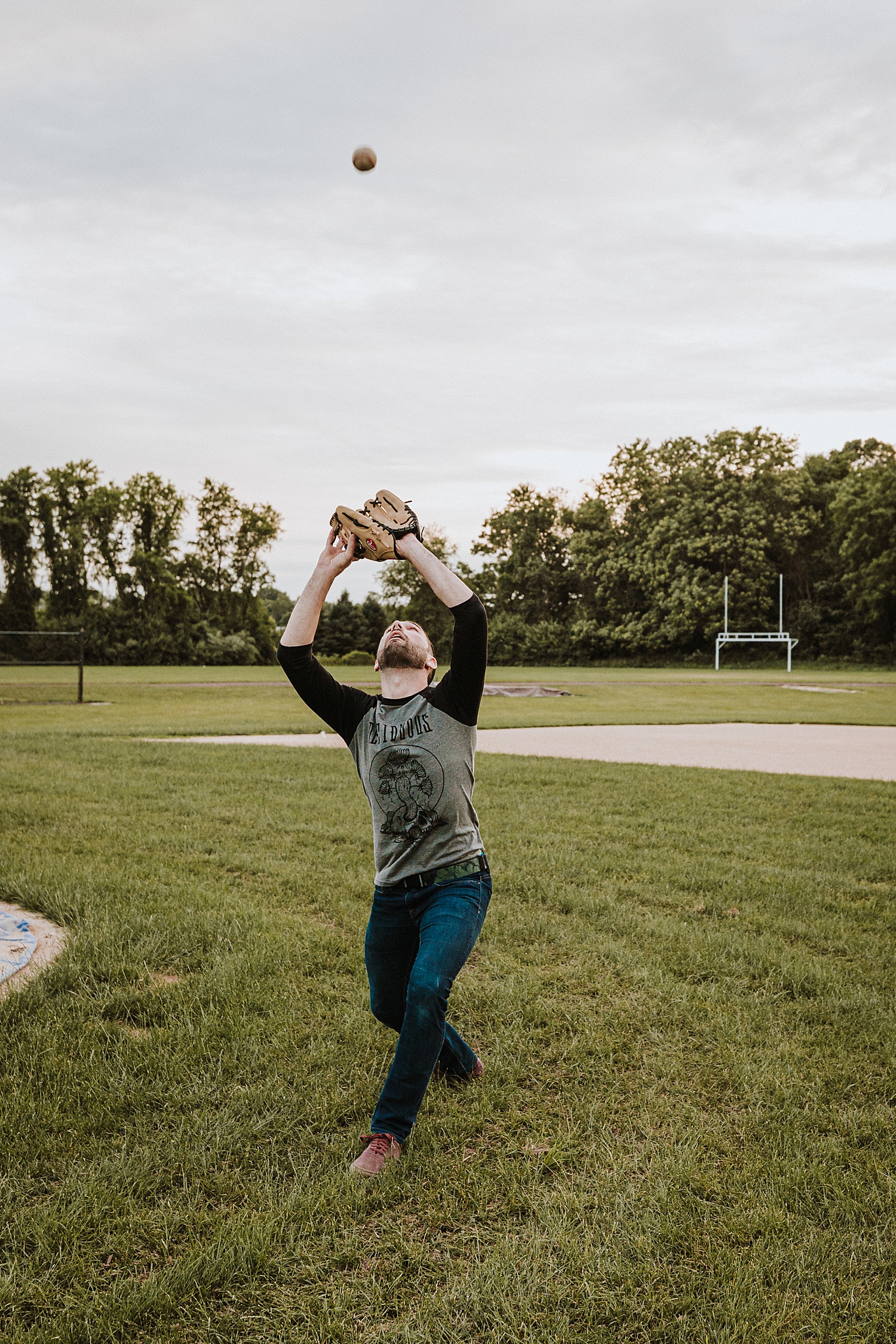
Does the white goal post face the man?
yes

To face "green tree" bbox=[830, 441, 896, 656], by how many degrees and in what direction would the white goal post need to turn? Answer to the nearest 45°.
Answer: approximately 90° to its left

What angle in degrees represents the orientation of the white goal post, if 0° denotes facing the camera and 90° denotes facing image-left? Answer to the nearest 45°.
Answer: approximately 0°

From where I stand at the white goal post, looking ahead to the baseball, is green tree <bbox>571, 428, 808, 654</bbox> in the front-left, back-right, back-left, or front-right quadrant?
back-right

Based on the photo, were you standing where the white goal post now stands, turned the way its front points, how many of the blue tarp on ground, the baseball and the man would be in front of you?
3

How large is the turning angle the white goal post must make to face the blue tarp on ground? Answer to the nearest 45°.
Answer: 0° — it already faces it
